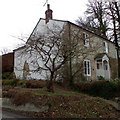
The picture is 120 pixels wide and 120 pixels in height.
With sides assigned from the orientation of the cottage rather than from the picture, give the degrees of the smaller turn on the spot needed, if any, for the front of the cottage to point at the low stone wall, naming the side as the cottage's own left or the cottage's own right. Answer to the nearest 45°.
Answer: approximately 45° to the cottage's own right

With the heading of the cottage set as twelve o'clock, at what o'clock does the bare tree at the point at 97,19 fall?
The bare tree is roughly at 8 o'clock from the cottage.

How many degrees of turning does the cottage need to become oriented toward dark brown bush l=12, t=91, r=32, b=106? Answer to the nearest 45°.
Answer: approximately 45° to its right

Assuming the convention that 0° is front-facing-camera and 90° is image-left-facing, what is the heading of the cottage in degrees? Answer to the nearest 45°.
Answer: approximately 315°
